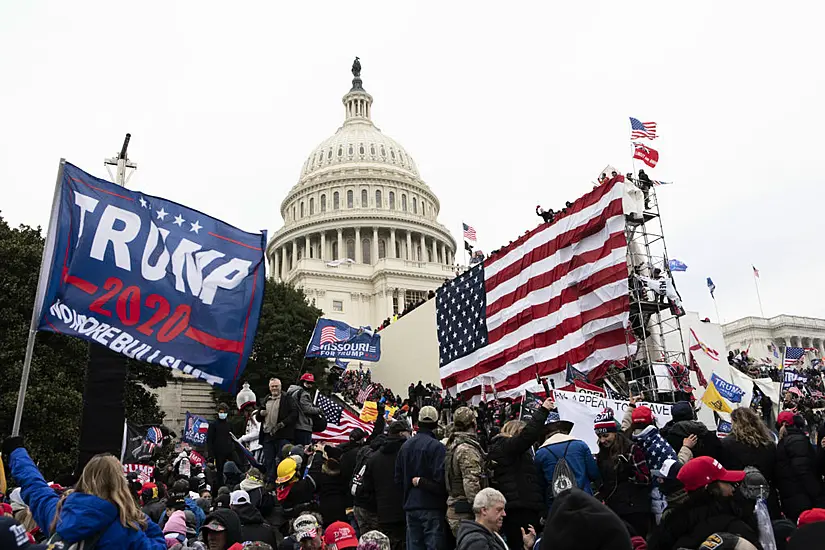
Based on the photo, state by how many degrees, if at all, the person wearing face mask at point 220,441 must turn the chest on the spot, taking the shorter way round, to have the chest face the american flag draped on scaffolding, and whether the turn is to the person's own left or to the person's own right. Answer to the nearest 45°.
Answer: approximately 135° to the person's own left

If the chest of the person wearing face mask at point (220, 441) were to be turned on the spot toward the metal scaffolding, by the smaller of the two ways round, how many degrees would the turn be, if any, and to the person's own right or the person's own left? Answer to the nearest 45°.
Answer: approximately 135° to the person's own left

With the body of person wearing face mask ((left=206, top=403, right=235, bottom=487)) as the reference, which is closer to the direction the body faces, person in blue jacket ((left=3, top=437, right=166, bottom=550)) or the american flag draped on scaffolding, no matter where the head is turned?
the person in blue jacket

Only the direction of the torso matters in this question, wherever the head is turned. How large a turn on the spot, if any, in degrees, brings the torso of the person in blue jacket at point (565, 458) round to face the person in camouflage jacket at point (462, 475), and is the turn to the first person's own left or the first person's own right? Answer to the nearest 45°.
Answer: approximately 90° to the first person's own left

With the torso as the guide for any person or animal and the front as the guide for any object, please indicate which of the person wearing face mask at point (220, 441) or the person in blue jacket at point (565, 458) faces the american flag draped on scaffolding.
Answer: the person in blue jacket

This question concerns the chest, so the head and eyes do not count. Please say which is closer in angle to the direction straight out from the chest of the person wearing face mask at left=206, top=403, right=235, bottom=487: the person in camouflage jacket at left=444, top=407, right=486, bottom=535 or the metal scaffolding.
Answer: the person in camouflage jacket

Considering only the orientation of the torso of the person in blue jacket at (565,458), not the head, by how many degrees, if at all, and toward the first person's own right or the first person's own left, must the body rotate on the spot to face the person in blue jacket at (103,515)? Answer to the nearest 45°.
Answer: approximately 135° to the first person's own left

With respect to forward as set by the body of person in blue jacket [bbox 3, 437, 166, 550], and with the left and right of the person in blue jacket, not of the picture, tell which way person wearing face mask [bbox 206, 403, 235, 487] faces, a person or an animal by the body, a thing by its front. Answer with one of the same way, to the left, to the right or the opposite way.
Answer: the opposite way

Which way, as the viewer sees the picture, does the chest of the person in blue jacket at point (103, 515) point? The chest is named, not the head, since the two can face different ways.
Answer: away from the camera

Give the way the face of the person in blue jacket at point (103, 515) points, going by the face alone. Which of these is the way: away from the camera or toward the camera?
away from the camera

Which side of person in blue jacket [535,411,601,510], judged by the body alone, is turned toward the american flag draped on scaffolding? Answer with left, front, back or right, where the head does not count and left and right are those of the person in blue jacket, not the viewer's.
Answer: front

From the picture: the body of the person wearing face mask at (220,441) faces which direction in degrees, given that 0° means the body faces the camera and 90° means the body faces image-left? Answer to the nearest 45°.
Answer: approximately 0°

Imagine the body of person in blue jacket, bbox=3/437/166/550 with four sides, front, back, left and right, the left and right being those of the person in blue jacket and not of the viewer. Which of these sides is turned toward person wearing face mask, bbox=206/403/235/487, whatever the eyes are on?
front

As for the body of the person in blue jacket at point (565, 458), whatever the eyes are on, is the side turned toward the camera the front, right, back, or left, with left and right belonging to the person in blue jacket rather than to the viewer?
back

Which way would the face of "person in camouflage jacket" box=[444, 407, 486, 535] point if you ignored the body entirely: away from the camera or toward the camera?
away from the camera

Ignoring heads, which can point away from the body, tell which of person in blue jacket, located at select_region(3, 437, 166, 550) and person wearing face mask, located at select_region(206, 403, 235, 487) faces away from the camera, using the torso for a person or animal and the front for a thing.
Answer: the person in blue jacket

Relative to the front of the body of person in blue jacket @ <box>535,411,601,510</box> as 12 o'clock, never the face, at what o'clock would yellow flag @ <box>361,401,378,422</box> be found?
The yellow flag is roughly at 11 o'clock from the person in blue jacket.

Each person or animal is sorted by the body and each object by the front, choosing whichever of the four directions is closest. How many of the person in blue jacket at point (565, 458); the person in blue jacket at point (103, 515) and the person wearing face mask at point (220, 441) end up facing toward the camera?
1

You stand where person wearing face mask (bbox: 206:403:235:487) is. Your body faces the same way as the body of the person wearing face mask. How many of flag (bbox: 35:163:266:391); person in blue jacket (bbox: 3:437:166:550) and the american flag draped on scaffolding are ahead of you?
2
